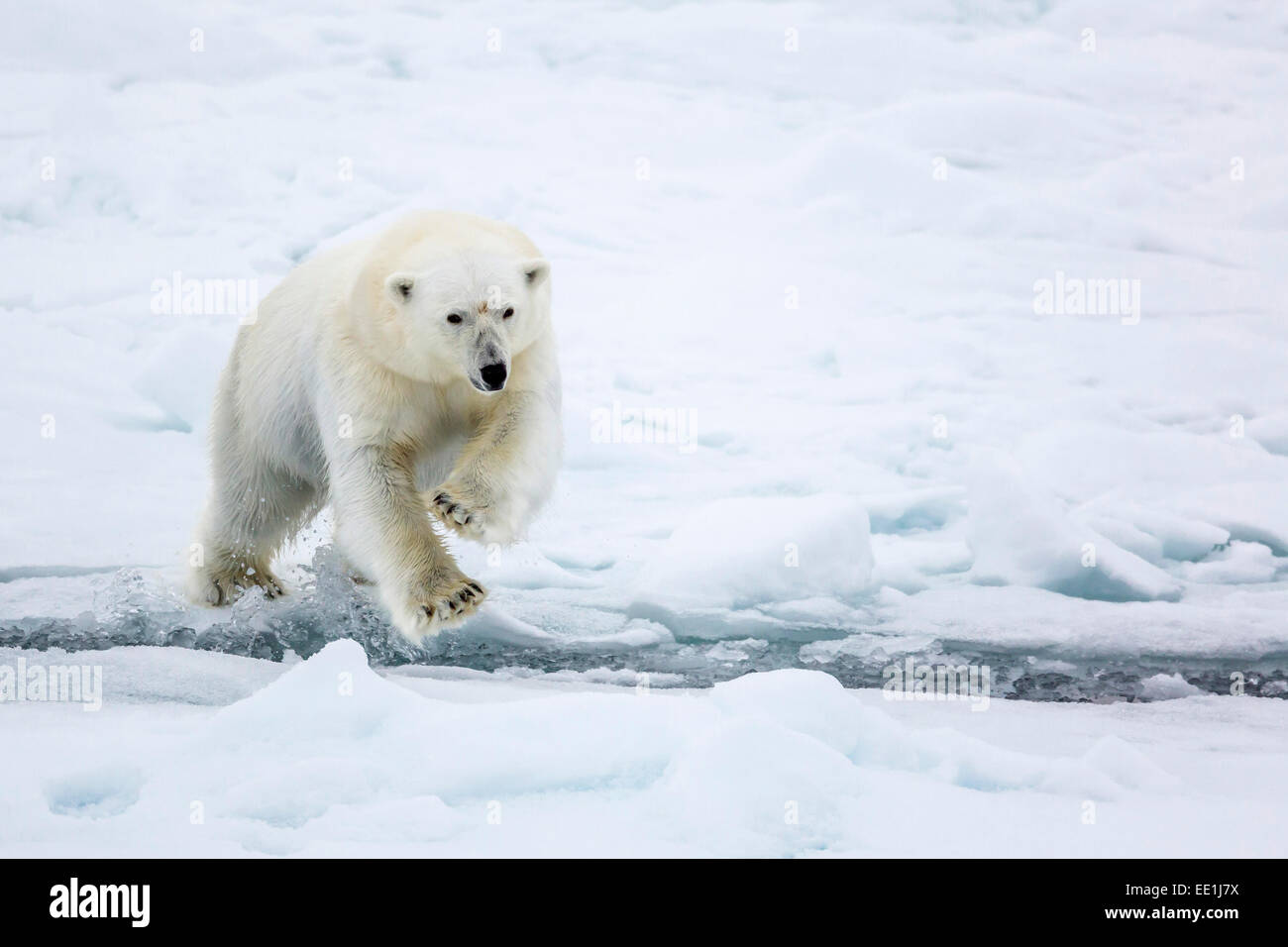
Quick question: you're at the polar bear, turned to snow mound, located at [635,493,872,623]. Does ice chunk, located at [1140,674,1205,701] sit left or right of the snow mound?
right

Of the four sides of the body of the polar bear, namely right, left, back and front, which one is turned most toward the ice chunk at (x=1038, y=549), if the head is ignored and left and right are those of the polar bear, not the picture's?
left

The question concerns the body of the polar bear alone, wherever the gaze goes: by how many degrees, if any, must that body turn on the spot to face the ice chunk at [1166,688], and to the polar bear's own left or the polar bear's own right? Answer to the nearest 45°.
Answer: approximately 45° to the polar bear's own left

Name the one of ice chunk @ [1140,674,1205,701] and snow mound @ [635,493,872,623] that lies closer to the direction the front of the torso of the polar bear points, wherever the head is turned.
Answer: the ice chunk

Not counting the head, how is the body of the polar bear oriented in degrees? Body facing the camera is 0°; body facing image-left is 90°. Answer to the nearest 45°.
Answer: approximately 315°
